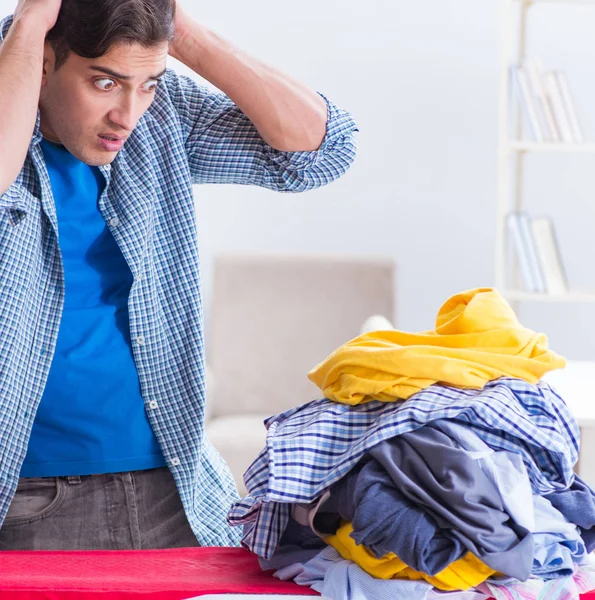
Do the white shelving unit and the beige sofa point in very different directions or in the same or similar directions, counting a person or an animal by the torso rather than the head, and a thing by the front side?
same or similar directions

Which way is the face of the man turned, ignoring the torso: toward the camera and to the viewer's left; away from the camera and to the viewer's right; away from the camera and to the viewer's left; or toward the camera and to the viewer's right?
toward the camera and to the viewer's right

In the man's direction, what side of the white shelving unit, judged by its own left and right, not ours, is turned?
front

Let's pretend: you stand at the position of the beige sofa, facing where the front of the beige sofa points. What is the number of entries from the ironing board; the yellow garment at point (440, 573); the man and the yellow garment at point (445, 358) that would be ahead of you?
4

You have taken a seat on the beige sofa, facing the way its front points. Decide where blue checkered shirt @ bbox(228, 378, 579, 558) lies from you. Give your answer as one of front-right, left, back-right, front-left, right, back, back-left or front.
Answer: front

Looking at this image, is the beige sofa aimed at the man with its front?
yes

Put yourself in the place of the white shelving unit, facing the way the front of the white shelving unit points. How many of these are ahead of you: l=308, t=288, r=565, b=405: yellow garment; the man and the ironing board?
3

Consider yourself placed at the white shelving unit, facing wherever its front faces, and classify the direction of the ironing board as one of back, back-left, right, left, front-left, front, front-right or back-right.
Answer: front

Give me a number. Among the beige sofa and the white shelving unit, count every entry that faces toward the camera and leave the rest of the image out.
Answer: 2

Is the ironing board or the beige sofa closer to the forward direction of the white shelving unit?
the ironing board

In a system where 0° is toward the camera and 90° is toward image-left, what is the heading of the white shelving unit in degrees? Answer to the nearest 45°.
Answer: approximately 0°

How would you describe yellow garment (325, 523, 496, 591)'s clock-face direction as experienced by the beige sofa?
The yellow garment is roughly at 12 o'clock from the beige sofa.

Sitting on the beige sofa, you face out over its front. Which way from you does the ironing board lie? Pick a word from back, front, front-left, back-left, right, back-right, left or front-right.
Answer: front

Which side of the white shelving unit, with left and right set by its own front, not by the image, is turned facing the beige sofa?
right

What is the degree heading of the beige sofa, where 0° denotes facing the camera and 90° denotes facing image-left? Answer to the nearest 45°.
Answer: approximately 0°

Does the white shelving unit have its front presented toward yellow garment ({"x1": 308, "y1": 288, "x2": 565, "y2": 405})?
yes

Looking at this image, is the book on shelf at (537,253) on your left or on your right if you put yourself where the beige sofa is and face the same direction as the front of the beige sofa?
on your left
